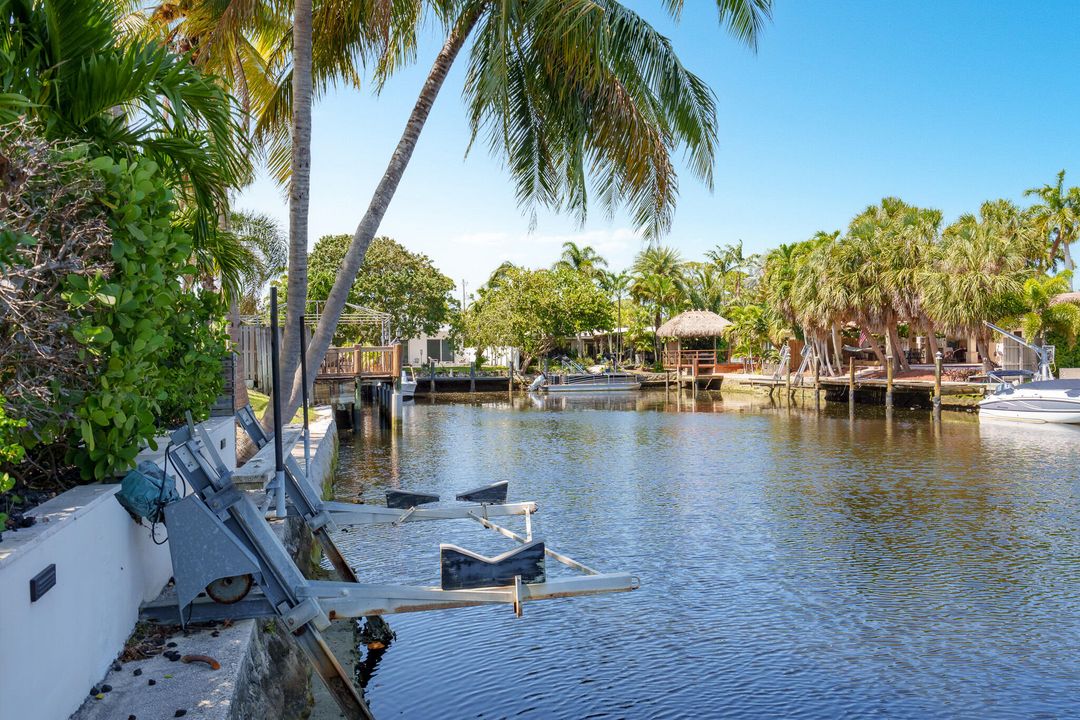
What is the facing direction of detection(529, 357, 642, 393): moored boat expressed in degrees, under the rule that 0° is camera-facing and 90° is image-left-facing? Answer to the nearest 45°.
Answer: approximately 270°

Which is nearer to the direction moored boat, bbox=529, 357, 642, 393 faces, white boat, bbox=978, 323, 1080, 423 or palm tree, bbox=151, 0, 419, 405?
the white boat

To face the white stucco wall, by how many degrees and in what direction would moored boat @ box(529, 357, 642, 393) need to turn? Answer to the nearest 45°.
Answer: approximately 90° to its right

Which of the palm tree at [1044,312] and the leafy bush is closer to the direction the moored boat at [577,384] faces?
the palm tree

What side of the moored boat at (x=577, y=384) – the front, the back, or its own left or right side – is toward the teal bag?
right

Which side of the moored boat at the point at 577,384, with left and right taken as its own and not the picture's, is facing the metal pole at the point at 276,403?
right

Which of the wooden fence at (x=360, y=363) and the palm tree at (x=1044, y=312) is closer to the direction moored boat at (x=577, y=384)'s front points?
the palm tree

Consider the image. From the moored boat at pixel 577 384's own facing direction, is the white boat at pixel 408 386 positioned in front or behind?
behind

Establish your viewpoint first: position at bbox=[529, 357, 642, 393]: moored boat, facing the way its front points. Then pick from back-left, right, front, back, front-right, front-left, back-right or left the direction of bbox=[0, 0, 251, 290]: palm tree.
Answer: right

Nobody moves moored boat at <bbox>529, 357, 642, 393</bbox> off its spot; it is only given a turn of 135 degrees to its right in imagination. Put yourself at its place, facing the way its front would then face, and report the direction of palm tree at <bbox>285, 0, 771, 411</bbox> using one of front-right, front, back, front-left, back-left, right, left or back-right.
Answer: front-left

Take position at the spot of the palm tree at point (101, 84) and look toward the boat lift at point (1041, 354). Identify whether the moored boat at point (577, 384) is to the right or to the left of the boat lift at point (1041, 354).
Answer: left

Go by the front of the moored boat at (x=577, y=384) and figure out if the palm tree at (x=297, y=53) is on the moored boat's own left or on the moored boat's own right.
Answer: on the moored boat's own right
